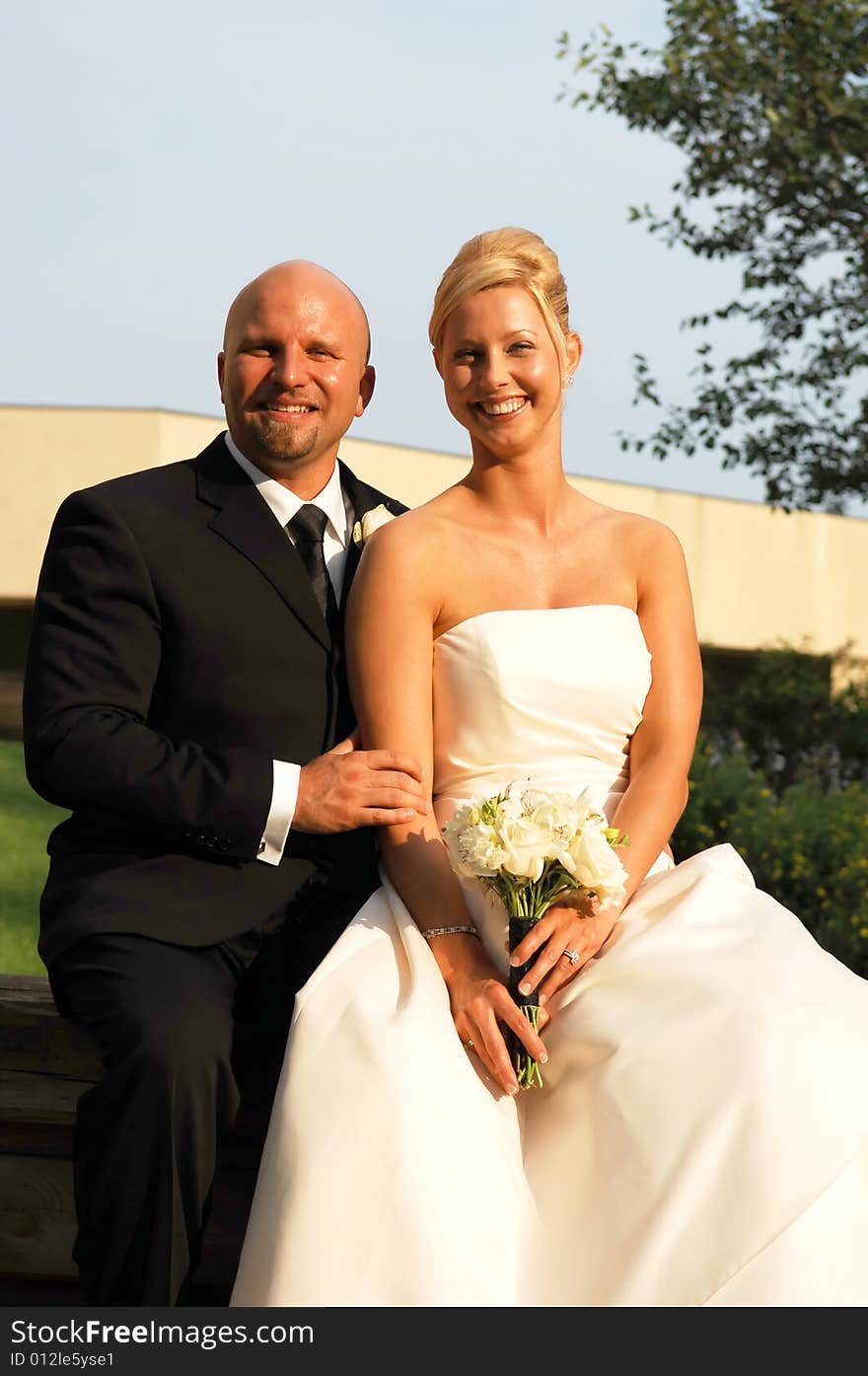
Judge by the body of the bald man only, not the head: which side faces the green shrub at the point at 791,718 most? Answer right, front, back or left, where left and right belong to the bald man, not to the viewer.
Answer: left

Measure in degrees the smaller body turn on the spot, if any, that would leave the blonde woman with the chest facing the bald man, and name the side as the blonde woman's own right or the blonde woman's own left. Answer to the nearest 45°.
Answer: approximately 90° to the blonde woman's own right

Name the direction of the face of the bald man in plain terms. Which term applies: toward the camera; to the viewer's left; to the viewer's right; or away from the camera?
toward the camera

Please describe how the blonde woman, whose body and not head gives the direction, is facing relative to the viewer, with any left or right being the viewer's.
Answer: facing the viewer

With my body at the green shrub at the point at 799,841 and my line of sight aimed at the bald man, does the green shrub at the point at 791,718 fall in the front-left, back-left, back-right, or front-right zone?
back-right

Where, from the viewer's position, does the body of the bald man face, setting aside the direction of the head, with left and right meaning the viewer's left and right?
facing the viewer and to the right of the viewer

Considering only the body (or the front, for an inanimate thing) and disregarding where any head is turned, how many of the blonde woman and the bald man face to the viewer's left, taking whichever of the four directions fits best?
0
